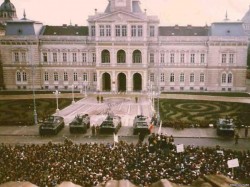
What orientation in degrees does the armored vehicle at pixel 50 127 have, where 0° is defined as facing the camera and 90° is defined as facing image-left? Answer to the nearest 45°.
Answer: approximately 45°

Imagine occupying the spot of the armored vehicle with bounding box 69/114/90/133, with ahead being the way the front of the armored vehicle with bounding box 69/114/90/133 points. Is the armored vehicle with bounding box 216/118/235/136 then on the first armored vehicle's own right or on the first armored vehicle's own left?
on the first armored vehicle's own left

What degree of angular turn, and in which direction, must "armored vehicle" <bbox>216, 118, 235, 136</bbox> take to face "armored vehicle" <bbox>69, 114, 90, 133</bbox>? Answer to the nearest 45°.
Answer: approximately 90° to its right

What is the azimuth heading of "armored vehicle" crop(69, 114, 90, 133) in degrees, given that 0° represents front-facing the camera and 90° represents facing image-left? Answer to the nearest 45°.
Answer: approximately 45°

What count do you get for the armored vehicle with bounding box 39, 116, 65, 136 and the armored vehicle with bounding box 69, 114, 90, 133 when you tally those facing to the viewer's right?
0

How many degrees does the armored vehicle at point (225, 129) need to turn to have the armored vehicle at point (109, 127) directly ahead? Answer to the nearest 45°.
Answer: approximately 90° to its right

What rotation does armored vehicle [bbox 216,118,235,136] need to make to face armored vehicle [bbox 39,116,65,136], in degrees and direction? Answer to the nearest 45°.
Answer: approximately 90° to its right

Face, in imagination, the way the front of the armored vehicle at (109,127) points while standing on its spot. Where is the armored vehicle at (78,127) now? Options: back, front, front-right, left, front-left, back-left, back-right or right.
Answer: front-right

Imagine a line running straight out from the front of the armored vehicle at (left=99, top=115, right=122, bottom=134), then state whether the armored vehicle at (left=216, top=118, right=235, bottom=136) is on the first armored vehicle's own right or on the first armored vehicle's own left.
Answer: on the first armored vehicle's own left
